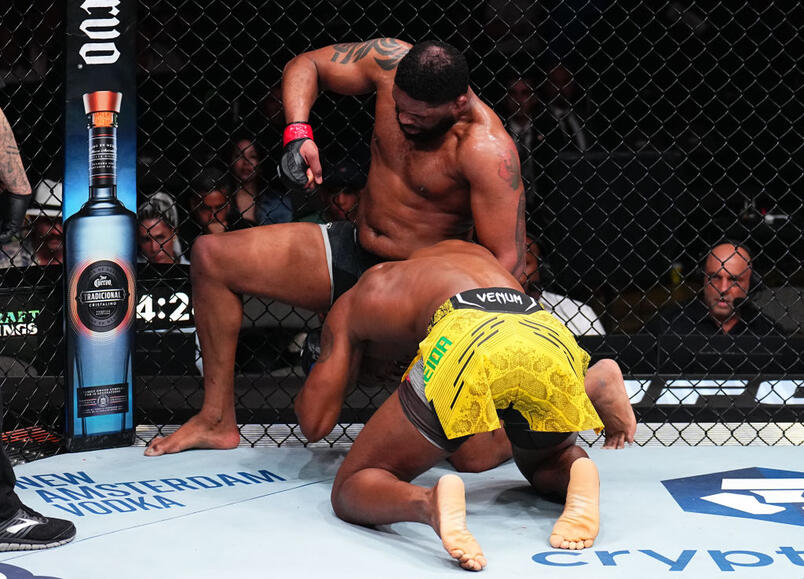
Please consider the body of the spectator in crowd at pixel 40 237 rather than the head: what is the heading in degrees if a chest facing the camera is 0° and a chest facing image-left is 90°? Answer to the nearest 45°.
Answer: approximately 0°

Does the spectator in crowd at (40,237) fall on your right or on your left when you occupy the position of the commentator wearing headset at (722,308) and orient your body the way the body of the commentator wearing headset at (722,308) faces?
on your right

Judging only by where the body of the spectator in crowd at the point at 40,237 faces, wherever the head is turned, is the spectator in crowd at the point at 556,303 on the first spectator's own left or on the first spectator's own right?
on the first spectator's own left

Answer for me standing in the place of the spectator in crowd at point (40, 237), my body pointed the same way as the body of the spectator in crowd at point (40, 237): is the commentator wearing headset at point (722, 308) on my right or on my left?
on my left

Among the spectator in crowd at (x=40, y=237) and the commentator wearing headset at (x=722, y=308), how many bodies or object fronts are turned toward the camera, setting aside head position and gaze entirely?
2

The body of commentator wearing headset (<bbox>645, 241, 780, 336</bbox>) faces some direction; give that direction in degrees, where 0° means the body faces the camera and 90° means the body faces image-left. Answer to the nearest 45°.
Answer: approximately 0°
